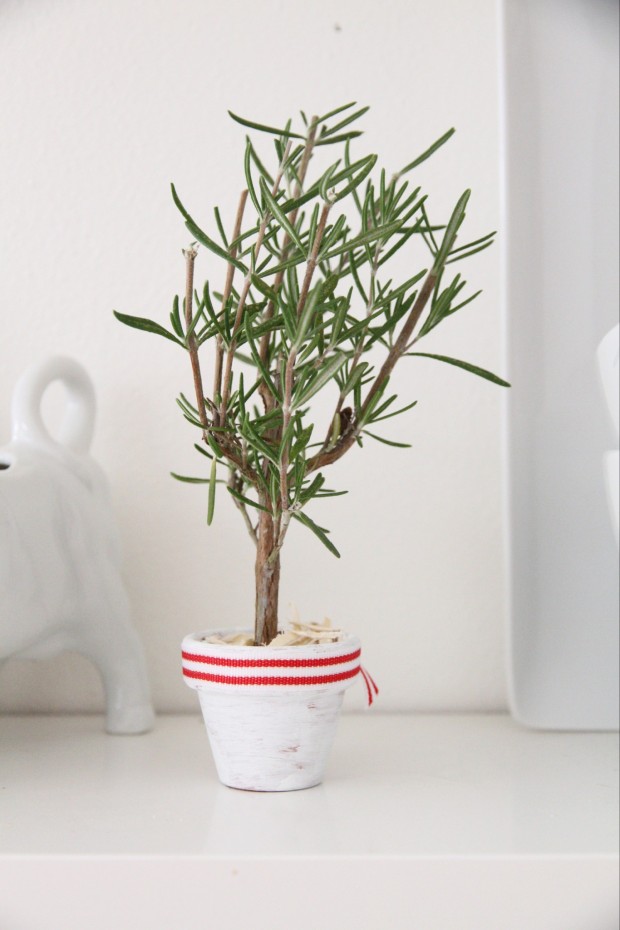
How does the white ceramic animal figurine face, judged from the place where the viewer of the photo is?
facing to the left of the viewer
